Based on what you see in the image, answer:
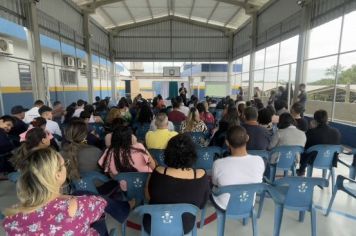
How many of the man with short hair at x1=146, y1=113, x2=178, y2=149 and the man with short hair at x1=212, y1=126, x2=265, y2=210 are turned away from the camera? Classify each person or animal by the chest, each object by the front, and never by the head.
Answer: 2

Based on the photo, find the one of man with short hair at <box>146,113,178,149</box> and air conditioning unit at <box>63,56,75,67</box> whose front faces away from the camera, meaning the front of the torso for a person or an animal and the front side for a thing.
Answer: the man with short hair

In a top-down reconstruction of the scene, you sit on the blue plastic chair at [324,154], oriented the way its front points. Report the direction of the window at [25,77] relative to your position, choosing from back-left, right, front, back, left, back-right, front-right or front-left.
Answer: left

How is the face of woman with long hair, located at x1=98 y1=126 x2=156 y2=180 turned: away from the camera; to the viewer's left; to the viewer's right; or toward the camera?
away from the camera

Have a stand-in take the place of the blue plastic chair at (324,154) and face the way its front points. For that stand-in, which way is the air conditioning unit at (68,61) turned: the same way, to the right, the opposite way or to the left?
to the right

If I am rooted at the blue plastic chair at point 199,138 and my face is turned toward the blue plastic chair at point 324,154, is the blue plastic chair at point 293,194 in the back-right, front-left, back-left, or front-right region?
front-right

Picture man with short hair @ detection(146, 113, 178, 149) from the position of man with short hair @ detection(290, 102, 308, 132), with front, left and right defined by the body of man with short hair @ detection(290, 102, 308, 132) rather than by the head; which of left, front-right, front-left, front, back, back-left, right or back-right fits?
left

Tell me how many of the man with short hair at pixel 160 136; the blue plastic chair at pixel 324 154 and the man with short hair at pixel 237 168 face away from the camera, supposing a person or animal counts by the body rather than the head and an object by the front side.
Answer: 3

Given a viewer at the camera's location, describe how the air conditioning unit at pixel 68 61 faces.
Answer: facing the viewer and to the right of the viewer

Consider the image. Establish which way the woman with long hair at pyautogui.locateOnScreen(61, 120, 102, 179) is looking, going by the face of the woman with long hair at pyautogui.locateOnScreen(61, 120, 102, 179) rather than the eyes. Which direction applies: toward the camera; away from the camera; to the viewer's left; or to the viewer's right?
away from the camera

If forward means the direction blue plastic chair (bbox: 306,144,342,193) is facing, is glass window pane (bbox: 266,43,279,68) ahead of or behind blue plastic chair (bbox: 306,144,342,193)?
ahead

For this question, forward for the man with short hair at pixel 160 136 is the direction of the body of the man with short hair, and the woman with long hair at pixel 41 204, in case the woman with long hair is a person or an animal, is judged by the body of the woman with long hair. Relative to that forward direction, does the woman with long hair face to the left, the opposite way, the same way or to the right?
the same way

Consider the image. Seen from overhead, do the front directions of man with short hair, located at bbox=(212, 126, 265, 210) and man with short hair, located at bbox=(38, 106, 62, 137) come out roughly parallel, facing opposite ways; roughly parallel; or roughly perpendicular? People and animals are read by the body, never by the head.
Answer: roughly parallel

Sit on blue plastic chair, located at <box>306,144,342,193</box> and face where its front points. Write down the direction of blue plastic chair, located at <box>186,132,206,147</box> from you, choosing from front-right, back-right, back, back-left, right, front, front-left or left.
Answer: left

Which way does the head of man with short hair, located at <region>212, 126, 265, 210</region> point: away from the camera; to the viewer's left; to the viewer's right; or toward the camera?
away from the camera

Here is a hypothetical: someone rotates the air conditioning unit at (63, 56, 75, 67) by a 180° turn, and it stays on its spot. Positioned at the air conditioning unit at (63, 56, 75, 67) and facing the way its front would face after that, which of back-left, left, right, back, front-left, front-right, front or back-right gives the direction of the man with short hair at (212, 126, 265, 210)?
back-left

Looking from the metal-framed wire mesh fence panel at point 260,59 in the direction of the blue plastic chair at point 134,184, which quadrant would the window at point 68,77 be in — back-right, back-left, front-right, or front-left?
front-right

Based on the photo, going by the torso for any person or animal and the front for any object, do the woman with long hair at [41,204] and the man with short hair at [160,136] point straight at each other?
no

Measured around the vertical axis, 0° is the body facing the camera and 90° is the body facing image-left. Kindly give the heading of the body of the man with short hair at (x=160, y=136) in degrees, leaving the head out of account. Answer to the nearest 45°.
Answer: approximately 180°

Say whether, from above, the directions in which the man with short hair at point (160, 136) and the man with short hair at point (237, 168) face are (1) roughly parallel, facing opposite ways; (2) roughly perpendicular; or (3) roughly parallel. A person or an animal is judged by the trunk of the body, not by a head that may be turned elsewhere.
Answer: roughly parallel

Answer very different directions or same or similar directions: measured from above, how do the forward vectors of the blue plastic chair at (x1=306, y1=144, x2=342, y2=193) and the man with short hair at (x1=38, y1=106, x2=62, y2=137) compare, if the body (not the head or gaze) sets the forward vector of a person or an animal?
same or similar directions

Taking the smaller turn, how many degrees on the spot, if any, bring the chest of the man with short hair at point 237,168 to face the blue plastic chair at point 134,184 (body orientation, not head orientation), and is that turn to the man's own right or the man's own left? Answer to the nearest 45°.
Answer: approximately 90° to the man's own left
